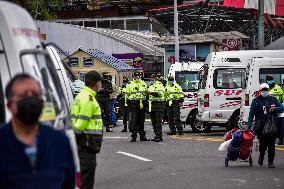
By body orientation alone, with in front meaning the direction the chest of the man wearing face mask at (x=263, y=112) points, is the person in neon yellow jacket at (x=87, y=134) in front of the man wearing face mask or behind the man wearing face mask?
in front

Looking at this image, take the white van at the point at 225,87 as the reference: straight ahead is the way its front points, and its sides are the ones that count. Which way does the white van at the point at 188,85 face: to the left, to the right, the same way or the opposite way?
the same way

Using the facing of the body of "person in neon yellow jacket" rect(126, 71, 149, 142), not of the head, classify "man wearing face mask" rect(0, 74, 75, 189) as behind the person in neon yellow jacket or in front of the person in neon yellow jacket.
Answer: in front

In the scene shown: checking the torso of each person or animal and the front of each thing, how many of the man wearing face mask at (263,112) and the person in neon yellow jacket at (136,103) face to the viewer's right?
0

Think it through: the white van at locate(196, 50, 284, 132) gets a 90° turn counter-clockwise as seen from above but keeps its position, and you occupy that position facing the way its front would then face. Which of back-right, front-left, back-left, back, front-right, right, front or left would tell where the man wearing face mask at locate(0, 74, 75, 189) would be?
back

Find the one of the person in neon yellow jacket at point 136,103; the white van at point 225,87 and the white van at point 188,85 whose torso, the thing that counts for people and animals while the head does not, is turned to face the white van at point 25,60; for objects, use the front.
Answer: the person in neon yellow jacket

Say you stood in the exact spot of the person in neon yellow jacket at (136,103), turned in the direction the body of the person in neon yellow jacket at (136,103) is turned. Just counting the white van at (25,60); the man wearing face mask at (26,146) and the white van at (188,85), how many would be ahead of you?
2

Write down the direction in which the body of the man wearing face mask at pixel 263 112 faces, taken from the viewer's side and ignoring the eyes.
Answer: toward the camera

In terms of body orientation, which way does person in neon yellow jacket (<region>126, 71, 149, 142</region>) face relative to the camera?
toward the camera

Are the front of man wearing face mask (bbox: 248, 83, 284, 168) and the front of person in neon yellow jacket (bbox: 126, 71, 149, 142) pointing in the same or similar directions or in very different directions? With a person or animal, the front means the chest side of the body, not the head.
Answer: same or similar directions

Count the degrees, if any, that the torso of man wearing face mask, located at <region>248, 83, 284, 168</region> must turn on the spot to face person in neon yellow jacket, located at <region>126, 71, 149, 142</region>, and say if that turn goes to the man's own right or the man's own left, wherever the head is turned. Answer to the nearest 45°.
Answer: approximately 135° to the man's own right

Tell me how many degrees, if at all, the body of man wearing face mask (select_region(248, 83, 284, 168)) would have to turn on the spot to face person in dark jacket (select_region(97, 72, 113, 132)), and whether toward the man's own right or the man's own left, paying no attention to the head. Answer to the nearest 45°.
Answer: approximately 135° to the man's own right
